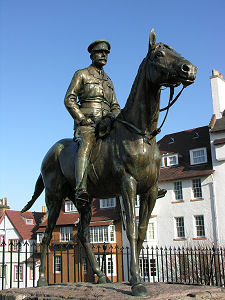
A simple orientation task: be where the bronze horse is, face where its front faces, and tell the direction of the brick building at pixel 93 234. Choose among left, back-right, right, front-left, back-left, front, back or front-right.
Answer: back-left

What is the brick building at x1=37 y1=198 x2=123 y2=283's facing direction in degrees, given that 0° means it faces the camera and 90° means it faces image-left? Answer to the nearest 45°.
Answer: approximately 0°

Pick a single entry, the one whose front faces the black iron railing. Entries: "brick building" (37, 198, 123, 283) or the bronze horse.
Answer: the brick building

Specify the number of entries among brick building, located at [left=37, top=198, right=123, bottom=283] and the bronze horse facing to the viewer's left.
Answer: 0

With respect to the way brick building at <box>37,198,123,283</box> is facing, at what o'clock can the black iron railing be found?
The black iron railing is roughly at 12 o'clock from the brick building.

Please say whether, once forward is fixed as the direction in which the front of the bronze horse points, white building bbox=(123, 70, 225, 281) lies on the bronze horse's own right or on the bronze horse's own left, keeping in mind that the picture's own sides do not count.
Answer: on the bronze horse's own left

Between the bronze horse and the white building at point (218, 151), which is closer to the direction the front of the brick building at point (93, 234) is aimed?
the bronze horse

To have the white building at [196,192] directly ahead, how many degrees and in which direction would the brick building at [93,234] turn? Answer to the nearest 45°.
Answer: approximately 45° to its left

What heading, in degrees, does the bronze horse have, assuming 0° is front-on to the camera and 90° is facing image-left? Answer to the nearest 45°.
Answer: approximately 315°
